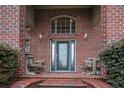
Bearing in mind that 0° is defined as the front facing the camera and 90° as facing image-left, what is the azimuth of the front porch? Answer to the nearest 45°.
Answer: approximately 0°
